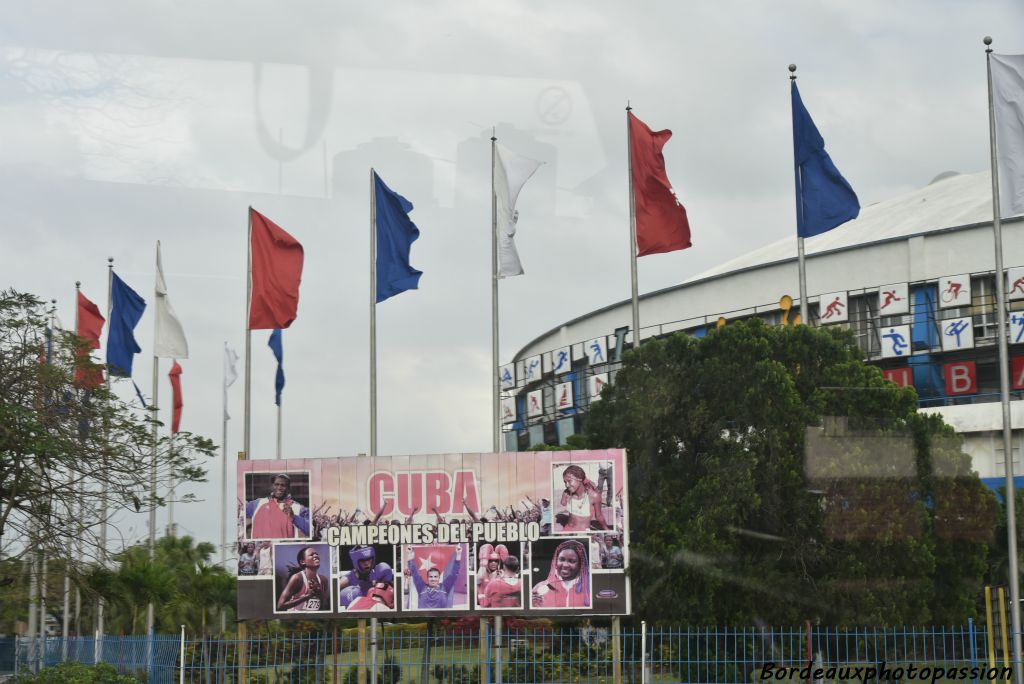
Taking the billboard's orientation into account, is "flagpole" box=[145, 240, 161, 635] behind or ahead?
behind

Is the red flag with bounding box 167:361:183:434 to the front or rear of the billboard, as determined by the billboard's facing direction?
to the rear

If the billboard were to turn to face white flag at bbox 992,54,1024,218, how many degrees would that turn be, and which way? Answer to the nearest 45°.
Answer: approximately 90° to its left

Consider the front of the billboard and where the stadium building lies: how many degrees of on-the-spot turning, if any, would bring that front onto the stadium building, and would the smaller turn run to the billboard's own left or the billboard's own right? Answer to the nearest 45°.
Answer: approximately 135° to the billboard's own left

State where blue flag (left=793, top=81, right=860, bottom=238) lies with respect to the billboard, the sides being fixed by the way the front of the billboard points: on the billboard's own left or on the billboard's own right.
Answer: on the billboard's own left

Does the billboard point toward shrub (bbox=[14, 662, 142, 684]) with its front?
no

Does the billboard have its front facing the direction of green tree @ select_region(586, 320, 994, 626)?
no

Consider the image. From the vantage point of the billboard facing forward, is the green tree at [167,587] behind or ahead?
behind

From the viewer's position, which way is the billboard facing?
facing the viewer

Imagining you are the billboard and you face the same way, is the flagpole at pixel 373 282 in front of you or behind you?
behind

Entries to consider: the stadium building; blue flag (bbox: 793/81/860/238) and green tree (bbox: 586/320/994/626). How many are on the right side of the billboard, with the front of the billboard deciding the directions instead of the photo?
0

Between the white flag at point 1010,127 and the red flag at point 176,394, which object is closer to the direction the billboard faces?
the white flag
